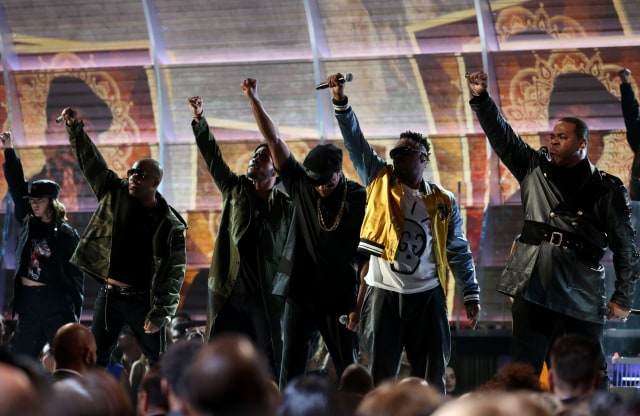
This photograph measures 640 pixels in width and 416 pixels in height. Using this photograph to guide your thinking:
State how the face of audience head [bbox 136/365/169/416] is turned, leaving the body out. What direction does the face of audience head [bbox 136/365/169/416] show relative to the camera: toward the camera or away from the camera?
away from the camera

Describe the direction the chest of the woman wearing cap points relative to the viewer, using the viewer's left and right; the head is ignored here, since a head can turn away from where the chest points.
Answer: facing the viewer and to the left of the viewer

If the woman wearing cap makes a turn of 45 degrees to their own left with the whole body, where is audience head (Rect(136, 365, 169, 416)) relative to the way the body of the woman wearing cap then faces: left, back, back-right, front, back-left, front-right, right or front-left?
front
